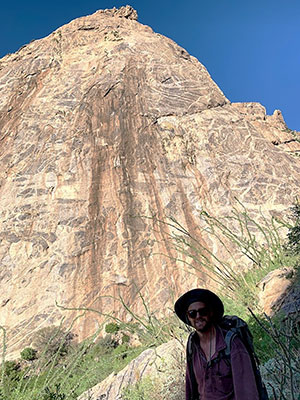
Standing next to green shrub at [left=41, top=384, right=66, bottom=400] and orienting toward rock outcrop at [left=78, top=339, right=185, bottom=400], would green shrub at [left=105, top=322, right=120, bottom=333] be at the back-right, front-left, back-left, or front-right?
front-left

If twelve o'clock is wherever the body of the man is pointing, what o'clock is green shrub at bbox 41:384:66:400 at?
The green shrub is roughly at 2 o'clock from the man.

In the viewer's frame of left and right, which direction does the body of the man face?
facing the viewer and to the left of the viewer

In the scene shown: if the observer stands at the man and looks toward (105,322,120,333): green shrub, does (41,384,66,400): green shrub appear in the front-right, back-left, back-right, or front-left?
front-left

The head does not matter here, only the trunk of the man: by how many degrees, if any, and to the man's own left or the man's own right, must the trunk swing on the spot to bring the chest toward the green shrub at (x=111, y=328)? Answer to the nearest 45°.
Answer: approximately 135° to the man's own right

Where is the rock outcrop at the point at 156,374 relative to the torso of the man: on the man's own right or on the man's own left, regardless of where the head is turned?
on the man's own right

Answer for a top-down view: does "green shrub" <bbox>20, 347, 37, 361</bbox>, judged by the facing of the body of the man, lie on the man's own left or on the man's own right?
on the man's own right

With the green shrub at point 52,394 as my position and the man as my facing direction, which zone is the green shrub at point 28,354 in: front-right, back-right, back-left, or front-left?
back-left
